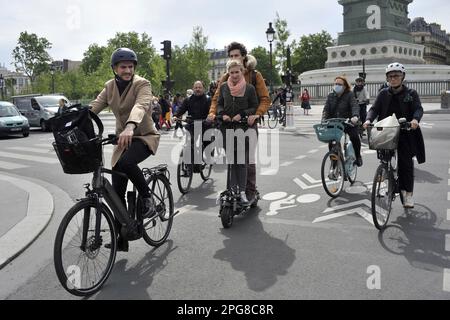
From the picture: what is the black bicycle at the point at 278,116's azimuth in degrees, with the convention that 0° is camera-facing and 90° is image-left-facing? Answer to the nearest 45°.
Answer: approximately 45°

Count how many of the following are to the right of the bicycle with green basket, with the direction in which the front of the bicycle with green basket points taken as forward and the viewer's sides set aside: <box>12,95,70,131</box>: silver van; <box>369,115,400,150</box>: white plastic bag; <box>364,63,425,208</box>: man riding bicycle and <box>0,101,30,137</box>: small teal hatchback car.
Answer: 2

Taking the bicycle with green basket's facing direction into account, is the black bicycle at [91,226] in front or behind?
in front

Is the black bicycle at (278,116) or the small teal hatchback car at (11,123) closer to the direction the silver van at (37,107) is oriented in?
the black bicycle

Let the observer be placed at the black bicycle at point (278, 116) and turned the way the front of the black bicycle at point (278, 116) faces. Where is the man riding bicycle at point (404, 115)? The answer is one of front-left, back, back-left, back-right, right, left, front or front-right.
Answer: front-left

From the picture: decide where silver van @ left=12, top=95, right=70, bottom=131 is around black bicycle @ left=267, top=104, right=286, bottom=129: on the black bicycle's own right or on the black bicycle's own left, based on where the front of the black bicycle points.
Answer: on the black bicycle's own right

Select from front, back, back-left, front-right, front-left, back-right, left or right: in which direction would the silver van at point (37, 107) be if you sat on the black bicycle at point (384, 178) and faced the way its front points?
back-right

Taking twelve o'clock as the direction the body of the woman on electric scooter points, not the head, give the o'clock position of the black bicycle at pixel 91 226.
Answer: The black bicycle is roughly at 1 o'clock from the woman on electric scooter.

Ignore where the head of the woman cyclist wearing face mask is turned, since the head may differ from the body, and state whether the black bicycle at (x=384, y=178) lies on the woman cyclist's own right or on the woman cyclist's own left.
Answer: on the woman cyclist's own left

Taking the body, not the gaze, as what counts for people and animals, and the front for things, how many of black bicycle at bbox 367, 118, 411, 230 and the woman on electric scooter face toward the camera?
2
